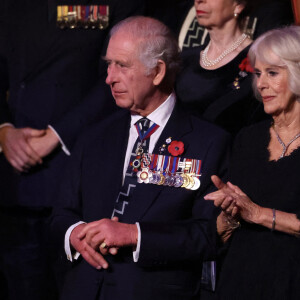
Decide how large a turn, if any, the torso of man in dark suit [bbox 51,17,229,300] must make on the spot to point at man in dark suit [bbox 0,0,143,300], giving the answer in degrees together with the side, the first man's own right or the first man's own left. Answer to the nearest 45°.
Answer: approximately 90° to the first man's own right

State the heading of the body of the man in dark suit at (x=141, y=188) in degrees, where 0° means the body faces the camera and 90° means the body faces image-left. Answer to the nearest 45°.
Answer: approximately 45°
